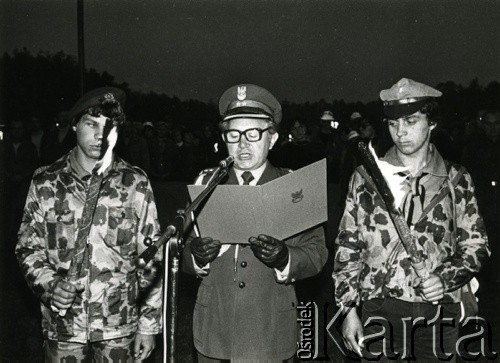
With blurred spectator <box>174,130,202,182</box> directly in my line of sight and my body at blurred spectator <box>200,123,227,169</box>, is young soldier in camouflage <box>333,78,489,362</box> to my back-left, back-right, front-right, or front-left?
back-left

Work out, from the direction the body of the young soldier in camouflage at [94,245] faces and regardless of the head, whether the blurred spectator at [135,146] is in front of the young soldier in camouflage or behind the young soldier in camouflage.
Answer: behind

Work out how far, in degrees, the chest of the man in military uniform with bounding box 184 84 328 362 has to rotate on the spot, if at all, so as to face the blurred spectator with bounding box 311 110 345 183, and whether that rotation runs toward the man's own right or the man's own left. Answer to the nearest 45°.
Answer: approximately 180°

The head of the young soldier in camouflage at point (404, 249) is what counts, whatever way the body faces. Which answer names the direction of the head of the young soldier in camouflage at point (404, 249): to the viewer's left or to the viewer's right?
to the viewer's left

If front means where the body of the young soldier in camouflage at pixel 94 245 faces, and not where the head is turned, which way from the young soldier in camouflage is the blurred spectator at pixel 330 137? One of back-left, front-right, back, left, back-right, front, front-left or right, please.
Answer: back-left

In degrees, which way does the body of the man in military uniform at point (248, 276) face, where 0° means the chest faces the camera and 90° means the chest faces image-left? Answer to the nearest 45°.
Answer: approximately 0°
